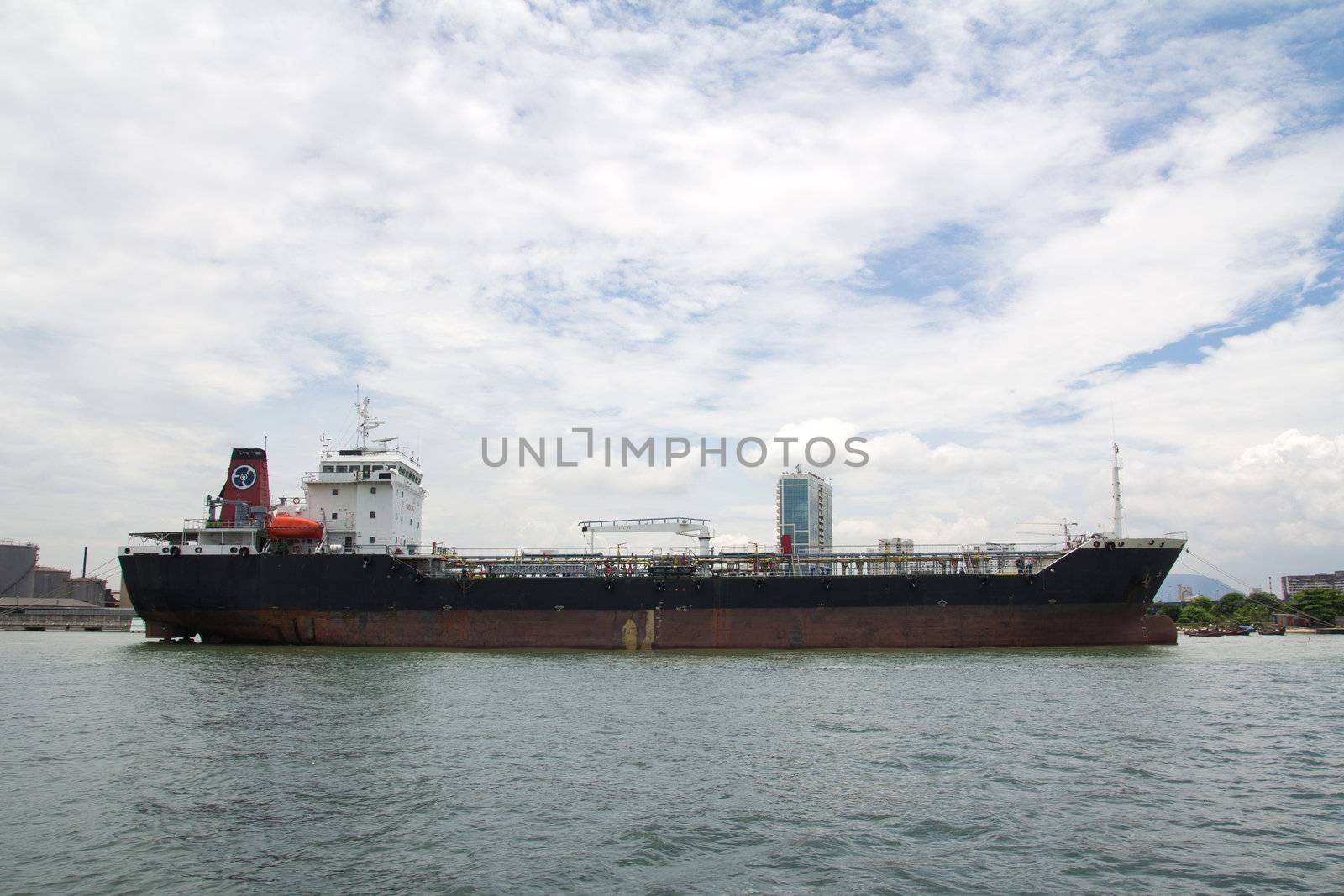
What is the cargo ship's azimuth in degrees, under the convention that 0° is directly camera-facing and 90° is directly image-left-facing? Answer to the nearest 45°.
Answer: approximately 270°
